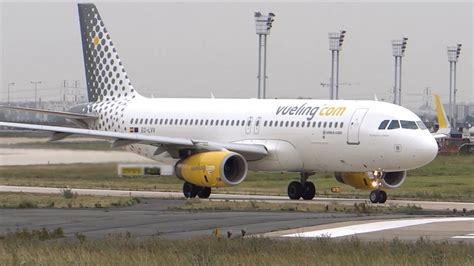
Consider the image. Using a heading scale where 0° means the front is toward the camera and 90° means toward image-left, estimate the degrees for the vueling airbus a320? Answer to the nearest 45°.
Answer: approximately 315°
